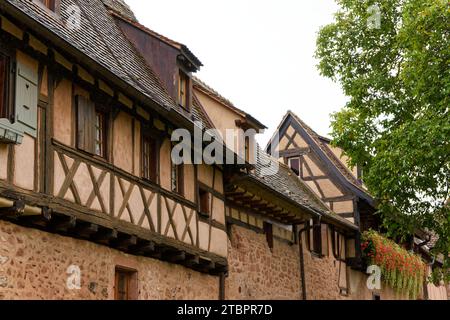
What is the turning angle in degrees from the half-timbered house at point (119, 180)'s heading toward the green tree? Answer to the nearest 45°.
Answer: approximately 90° to its left

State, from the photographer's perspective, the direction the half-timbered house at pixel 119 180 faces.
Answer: facing the viewer and to the right of the viewer
